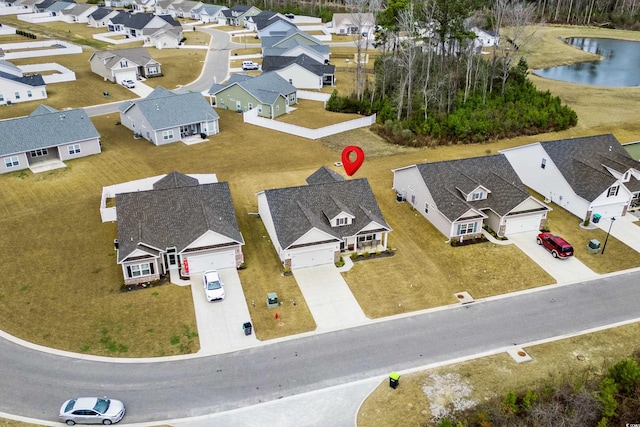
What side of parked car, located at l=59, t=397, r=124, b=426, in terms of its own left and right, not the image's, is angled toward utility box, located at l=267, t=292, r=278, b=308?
front

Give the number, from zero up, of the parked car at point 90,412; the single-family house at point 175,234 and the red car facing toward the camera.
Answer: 1

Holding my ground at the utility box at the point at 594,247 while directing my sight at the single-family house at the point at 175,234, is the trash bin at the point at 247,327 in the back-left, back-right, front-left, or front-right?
front-left

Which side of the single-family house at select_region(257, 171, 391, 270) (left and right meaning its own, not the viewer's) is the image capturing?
front

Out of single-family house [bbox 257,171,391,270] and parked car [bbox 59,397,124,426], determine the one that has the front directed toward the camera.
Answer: the single-family house

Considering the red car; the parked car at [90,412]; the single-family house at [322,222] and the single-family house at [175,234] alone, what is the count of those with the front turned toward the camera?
2

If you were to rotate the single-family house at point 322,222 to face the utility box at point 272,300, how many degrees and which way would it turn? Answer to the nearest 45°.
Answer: approximately 45° to its right

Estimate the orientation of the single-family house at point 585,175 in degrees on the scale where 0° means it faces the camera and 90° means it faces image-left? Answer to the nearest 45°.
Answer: approximately 315°

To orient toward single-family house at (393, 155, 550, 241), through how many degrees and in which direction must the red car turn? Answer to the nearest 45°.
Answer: approximately 45° to its left

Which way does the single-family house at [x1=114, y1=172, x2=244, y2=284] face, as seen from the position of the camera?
facing the viewer

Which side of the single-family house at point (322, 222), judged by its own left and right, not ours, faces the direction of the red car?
left

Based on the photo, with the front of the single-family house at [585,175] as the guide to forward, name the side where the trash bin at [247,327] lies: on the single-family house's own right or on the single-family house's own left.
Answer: on the single-family house's own right

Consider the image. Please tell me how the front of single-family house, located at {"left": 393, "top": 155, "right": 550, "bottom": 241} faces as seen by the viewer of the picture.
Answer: facing the viewer and to the right of the viewer

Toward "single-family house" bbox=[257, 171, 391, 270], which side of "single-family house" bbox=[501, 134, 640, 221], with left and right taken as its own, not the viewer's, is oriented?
right

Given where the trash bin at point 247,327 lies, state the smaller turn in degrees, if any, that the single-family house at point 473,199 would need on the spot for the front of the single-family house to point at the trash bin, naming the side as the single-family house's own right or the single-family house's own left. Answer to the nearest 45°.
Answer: approximately 90° to the single-family house's own right

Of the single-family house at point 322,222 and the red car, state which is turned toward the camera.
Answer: the single-family house

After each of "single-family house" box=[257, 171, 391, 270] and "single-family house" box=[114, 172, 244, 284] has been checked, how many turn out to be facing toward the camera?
2

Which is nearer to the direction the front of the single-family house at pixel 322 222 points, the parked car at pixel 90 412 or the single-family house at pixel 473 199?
the parked car

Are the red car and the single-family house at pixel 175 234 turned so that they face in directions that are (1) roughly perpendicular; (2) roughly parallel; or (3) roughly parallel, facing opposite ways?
roughly parallel, facing opposite ways
